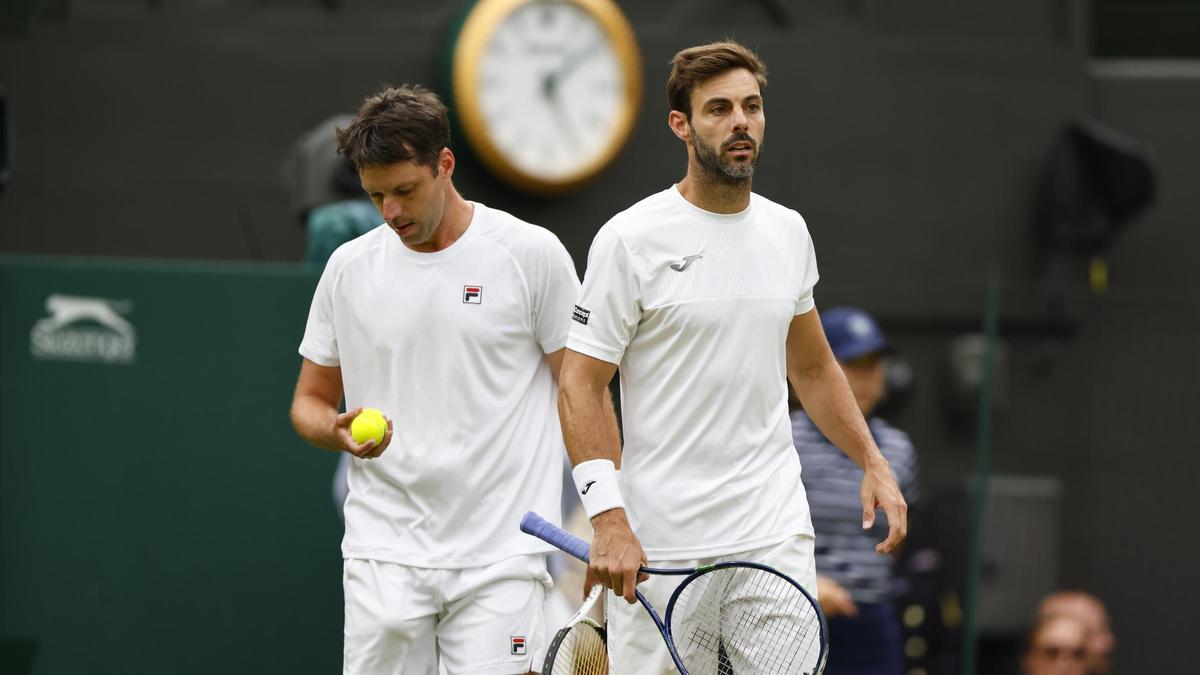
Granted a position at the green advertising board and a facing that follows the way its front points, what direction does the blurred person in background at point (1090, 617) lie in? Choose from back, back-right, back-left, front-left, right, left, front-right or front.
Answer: left

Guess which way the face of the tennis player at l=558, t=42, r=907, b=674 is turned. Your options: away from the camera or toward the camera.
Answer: toward the camera

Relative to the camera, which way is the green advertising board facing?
toward the camera

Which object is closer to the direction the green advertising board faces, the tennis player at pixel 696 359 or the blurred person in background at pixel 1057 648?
the tennis player

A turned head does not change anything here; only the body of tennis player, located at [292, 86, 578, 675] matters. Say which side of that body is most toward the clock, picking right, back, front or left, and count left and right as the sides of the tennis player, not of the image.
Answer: back

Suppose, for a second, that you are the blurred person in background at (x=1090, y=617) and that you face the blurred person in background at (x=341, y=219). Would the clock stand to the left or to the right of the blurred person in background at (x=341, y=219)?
right

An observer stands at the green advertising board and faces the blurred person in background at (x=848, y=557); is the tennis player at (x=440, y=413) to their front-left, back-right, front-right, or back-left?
front-right

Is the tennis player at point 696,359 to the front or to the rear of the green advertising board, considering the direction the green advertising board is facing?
to the front
